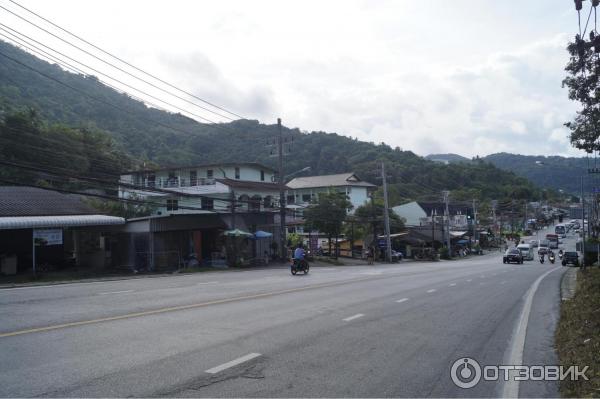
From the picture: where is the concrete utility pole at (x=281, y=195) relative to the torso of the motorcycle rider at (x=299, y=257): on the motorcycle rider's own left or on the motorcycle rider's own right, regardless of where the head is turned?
on the motorcycle rider's own left

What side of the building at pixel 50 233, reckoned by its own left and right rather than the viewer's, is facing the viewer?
front

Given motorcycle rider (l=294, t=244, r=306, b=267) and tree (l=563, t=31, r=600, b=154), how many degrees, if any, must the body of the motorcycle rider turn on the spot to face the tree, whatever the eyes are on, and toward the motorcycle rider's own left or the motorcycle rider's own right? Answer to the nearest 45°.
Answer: approximately 90° to the motorcycle rider's own right

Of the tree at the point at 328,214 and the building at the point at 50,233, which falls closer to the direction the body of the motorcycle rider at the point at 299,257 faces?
the tree

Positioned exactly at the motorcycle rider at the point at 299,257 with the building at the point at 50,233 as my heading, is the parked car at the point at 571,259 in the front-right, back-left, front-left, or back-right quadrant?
back-right

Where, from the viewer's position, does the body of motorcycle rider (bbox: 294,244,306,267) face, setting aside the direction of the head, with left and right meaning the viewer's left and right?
facing away from the viewer and to the right of the viewer

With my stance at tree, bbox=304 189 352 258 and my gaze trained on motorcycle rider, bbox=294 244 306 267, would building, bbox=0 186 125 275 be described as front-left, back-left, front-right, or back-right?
front-right

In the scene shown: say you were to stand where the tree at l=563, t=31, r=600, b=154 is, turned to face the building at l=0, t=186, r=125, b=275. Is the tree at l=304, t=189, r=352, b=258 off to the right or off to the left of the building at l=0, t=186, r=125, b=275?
right

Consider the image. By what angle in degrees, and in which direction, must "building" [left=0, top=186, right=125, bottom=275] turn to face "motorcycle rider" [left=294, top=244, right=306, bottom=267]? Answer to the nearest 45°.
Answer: approximately 45° to its left

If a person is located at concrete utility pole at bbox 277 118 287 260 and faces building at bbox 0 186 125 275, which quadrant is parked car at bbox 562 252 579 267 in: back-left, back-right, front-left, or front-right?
back-left
